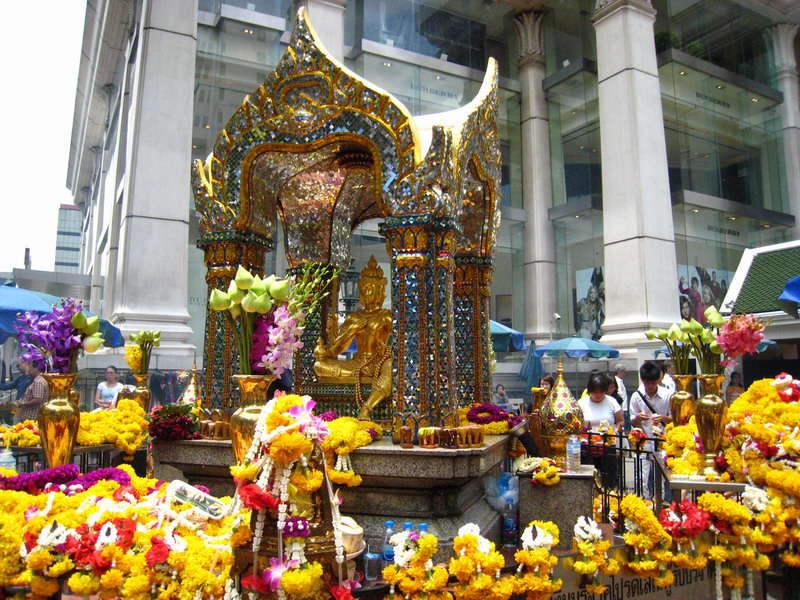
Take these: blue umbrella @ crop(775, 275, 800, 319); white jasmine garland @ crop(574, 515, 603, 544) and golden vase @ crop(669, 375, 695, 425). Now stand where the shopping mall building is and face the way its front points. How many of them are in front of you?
3

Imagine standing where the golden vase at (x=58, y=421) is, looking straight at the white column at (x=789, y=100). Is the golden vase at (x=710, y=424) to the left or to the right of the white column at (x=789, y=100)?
right

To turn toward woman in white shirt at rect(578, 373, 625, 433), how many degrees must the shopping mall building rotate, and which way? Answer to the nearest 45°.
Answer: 0° — it already faces them

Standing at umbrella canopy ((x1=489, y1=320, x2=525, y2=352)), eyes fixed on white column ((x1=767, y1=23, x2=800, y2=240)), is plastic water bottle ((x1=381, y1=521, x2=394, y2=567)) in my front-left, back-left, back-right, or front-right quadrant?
back-right

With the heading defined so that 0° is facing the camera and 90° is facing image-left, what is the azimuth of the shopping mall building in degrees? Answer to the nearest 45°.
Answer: approximately 0°

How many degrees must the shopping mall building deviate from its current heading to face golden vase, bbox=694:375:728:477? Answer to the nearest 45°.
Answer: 0° — it already faces it

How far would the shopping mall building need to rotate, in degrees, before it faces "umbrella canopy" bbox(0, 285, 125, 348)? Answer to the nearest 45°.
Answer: approximately 45° to its right

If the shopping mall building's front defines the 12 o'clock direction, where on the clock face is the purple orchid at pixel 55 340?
The purple orchid is roughly at 1 o'clock from the shopping mall building.
